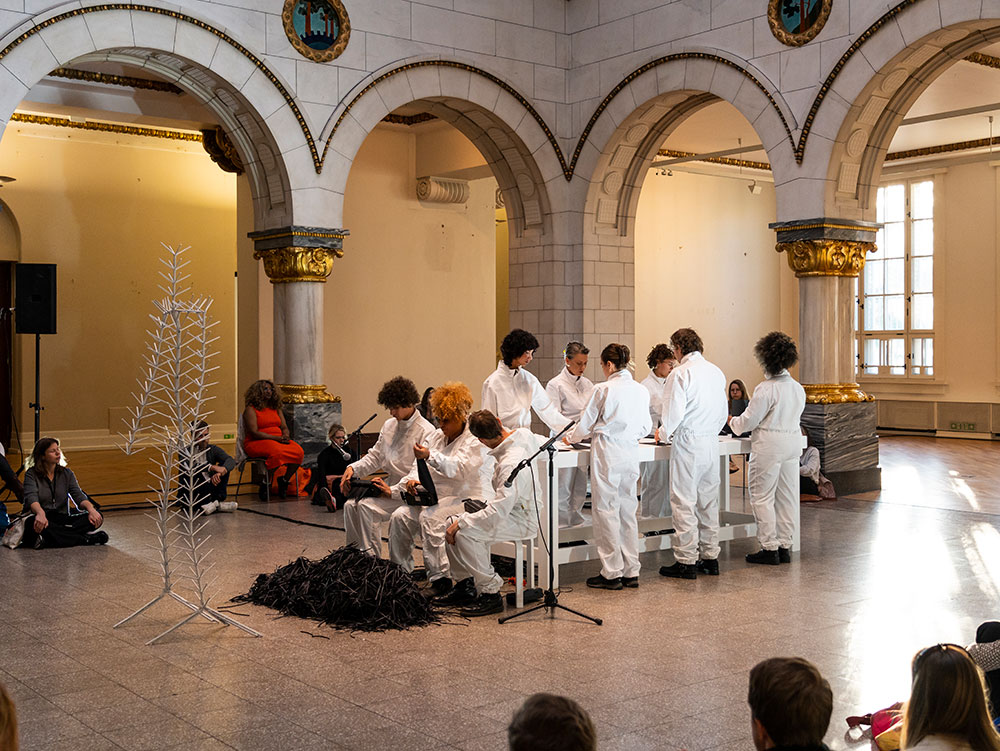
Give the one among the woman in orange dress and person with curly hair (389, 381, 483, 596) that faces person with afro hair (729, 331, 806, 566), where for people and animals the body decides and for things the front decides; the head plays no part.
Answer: the woman in orange dress

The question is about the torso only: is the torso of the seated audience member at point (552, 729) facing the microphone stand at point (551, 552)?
yes

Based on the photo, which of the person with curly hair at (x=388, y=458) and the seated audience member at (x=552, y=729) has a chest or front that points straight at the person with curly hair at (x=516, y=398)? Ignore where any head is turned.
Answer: the seated audience member

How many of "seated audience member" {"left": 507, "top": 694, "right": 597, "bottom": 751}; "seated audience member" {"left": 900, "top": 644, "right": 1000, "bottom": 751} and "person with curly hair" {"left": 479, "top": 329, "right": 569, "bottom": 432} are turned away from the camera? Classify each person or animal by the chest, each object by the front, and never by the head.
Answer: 2

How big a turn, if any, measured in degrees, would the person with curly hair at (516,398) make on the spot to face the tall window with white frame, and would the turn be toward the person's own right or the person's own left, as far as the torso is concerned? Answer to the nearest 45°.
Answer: approximately 90° to the person's own left

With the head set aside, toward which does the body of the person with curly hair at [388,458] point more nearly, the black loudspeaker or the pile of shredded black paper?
the pile of shredded black paper

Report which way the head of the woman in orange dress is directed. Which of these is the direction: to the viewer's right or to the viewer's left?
to the viewer's right

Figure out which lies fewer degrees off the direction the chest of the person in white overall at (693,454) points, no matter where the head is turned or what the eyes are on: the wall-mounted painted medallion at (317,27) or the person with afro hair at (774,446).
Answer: the wall-mounted painted medallion

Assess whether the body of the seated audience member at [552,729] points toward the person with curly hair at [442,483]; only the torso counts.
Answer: yes

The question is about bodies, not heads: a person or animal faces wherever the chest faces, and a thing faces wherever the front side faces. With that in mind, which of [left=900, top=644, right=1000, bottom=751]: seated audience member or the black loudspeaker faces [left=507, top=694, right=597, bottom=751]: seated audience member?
the black loudspeaker

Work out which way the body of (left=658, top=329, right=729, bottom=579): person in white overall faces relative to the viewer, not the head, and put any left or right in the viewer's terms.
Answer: facing away from the viewer and to the left of the viewer

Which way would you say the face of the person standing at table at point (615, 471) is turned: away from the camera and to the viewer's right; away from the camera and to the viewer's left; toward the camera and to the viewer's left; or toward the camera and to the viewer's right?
away from the camera and to the viewer's left

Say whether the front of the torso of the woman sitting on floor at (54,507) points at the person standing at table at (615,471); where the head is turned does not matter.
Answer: yes

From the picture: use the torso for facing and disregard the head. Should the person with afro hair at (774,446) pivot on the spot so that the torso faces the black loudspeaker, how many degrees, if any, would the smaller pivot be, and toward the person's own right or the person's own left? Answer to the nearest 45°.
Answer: approximately 45° to the person's own left

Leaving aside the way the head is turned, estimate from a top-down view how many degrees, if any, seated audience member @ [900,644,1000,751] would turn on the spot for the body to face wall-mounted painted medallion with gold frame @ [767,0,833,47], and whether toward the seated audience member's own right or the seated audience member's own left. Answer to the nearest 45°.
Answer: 0° — they already face it

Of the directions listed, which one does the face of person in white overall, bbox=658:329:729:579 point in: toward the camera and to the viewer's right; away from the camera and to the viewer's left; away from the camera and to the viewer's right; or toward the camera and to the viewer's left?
away from the camera and to the viewer's left
